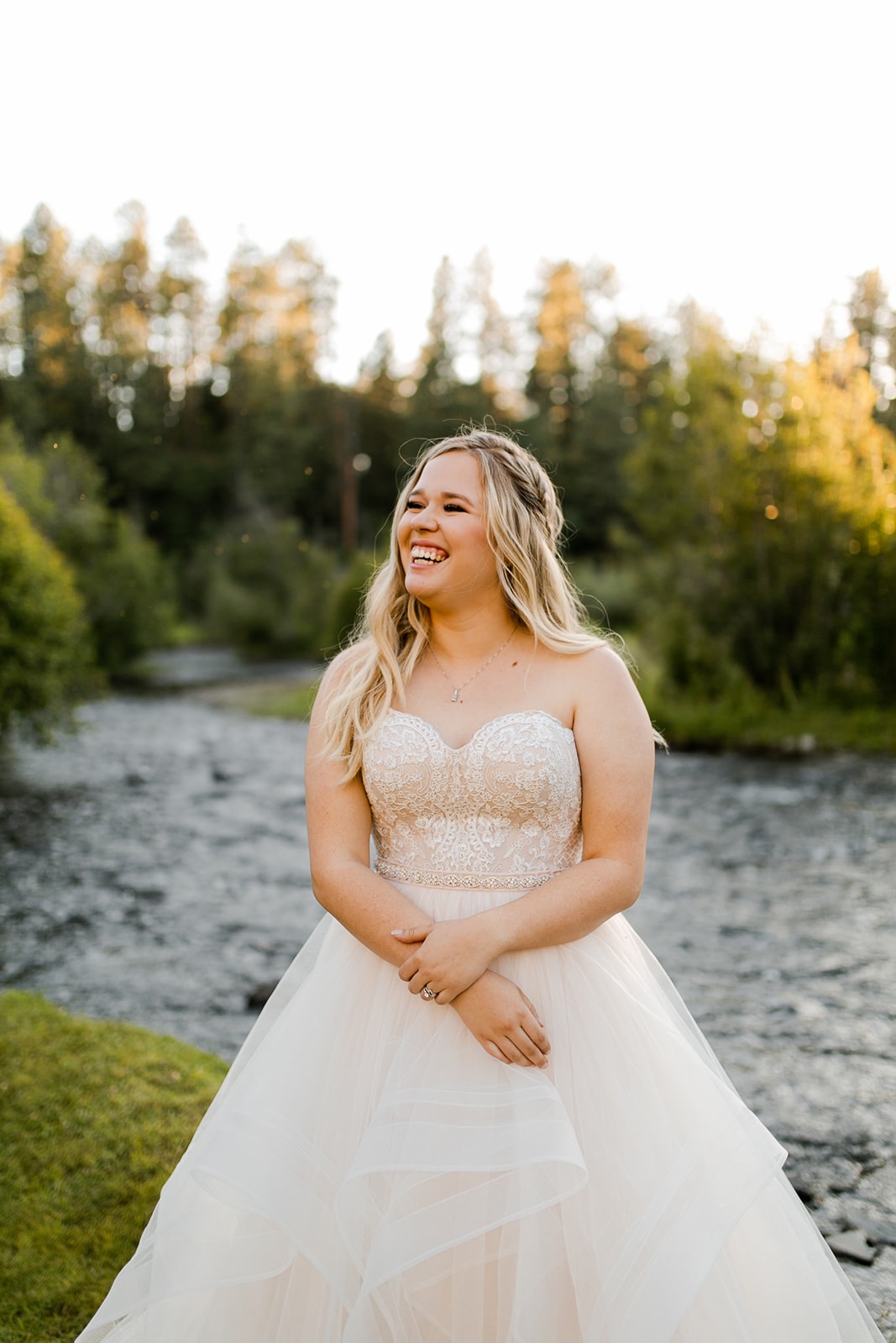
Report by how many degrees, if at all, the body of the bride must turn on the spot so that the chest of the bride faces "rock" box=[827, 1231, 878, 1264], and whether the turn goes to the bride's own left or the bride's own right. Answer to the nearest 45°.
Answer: approximately 135° to the bride's own left

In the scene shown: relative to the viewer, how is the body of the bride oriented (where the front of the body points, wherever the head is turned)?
toward the camera

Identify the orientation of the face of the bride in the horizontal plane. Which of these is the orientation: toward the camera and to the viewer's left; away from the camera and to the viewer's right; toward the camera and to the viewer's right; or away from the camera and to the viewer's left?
toward the camera and to the viewer's left

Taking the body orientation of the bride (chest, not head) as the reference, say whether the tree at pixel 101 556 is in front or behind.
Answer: behind

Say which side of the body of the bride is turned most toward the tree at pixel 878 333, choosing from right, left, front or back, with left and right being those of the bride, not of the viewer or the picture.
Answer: back

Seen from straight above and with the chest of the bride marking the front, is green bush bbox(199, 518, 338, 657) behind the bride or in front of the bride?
behind

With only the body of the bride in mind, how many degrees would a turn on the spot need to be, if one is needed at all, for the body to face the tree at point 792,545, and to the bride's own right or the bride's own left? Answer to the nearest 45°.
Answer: approximately 180°

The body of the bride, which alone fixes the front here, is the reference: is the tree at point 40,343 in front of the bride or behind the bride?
behind
